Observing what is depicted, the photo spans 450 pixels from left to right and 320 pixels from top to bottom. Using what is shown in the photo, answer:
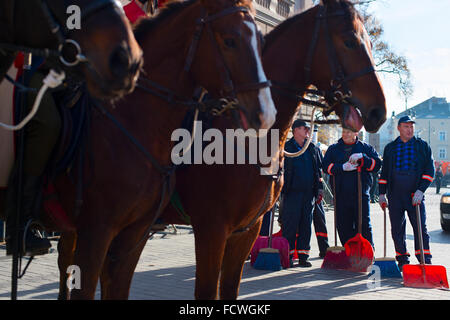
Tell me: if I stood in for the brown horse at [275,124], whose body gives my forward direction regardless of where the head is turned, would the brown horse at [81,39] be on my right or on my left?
on my right

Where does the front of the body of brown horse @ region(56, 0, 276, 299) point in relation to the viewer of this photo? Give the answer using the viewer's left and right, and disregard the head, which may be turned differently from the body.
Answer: facing the viewer and to the right of the viewer

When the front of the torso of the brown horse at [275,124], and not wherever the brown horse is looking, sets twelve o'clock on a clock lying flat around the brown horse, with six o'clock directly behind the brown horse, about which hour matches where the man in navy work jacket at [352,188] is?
The man in navy work jacket is roughly at 8 o'clock from the brown horse.

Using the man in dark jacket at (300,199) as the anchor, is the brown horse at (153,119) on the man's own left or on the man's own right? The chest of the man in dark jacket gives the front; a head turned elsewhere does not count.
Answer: on the man's own right

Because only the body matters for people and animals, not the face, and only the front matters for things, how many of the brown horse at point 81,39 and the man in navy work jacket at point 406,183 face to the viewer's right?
1

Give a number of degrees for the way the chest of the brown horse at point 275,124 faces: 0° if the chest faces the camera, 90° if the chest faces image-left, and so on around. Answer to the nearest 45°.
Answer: approximately 315°

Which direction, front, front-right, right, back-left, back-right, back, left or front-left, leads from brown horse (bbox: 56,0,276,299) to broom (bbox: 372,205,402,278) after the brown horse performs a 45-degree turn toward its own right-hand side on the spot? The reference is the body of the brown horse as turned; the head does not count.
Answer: back-left

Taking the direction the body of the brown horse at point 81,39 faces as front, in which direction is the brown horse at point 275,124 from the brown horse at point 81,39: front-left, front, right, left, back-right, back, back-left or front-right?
front-left

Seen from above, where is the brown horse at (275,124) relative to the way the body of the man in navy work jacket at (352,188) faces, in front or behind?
in front

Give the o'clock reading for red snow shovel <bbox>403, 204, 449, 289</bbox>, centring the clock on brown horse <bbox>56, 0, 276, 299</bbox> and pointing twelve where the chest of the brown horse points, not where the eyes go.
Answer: The red snow shovel is roughly at 9 o'clock from the brown horse.

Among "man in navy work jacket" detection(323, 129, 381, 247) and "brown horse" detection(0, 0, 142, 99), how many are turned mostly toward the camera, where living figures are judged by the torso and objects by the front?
1
